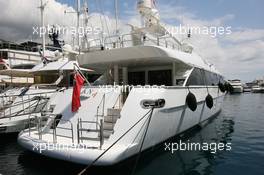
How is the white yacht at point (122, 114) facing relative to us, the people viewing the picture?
facing away from the viewer and to the right of the viewer

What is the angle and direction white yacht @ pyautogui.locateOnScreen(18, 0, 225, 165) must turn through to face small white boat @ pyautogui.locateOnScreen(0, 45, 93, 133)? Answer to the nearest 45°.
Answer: approximately 90° to its left
